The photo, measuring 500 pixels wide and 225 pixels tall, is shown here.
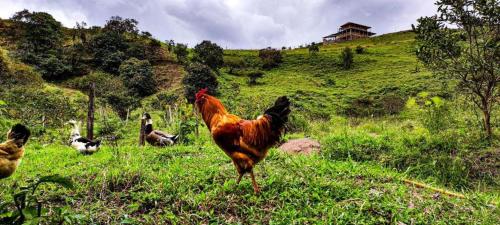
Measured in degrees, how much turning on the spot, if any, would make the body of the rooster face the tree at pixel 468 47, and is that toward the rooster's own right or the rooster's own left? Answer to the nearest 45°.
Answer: approximately 135° to the rooster's own right

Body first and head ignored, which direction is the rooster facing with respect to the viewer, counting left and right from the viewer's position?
facing to the left of the viewer

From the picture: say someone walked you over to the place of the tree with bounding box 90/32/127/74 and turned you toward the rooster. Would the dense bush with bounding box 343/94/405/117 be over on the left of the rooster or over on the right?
left

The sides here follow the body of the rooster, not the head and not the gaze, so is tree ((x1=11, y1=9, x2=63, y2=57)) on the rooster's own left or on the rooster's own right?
on the rooster's own right

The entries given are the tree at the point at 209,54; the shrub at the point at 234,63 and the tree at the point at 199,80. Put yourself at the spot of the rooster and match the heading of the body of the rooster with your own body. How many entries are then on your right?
3

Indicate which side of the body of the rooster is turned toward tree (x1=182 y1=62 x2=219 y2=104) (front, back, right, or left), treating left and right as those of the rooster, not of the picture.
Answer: right

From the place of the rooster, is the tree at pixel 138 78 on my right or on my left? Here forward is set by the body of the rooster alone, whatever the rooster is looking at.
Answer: on my right

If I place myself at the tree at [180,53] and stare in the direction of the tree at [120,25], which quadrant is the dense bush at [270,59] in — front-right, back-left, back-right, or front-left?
back-right

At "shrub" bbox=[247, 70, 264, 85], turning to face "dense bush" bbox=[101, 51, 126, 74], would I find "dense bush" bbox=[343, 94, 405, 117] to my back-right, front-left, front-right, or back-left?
back-left

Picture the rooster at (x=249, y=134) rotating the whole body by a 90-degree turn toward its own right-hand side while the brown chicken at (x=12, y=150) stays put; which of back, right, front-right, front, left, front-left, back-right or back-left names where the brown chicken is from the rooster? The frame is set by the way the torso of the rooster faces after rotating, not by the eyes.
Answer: left

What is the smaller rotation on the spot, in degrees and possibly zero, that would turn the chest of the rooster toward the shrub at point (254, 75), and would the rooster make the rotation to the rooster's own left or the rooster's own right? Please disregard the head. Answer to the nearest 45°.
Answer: approximately 90° to the rooster's own right

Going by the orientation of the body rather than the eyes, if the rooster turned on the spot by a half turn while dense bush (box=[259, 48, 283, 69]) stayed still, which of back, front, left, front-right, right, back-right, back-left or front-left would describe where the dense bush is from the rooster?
left

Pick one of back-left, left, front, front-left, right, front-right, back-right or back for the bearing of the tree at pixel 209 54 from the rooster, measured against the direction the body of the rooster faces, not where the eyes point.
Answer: right
